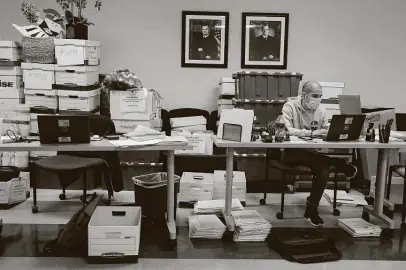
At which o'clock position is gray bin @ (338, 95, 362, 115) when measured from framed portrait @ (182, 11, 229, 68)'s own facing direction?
The gray bin is roughly at 10 o'clock from the framed portrait.

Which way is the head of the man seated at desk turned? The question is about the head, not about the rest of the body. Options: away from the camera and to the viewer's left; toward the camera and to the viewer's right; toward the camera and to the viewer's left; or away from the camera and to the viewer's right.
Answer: toward the camera and to the viewer's right

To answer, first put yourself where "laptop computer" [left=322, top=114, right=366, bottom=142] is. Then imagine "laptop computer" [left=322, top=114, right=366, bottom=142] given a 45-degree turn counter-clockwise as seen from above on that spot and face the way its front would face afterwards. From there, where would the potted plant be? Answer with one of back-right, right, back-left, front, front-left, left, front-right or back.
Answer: front

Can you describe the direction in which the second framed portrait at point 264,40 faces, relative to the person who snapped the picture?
facing the viewer

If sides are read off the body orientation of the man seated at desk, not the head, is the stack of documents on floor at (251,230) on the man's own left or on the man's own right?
on the man's own right

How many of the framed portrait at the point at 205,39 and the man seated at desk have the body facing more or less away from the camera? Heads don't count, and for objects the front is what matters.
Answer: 0

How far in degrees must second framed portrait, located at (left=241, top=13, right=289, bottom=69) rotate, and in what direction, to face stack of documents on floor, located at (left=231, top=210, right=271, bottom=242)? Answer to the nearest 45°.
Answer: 0° — it already faces it

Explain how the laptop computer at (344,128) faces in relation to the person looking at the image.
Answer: facing away from the viewer and to the left of the viewer
